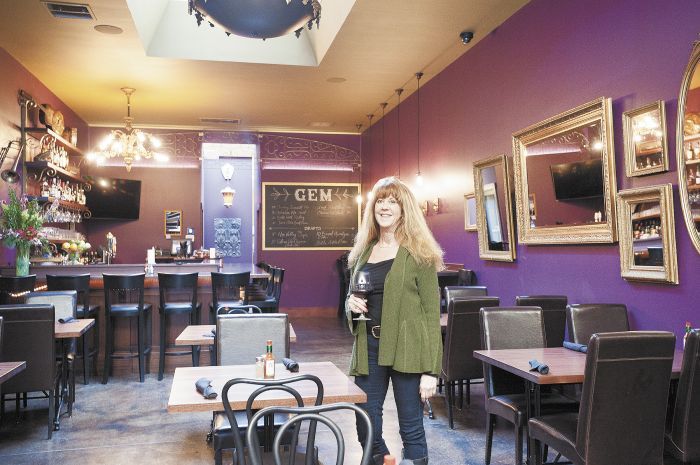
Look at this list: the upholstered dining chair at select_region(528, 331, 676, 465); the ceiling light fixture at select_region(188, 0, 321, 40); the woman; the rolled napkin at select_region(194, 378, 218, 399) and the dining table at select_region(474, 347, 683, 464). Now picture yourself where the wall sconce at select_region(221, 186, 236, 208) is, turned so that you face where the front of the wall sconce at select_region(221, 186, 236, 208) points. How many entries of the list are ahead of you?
5

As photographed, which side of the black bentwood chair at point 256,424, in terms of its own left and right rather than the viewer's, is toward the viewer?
back

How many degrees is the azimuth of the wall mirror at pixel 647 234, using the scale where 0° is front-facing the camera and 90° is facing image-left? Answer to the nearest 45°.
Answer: approximately 45°

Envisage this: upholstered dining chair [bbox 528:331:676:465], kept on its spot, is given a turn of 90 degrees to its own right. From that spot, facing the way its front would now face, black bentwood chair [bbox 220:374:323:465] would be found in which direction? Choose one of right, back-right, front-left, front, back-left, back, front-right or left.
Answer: back

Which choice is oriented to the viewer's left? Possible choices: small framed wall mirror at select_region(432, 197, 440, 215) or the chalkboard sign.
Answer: the small framed wall mirror

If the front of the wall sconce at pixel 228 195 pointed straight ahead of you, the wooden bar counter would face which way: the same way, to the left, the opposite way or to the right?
the same way

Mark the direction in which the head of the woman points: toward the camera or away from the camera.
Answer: toward the camera

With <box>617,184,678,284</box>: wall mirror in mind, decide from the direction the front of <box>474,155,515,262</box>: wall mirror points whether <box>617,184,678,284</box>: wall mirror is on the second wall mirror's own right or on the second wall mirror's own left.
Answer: on the second wall mirror's own left

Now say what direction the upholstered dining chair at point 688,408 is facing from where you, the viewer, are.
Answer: facing away from the viewer and to the left of the viewer

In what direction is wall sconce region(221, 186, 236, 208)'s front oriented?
toward the camera

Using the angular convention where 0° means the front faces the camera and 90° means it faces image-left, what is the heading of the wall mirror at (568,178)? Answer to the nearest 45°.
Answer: approximately 45°

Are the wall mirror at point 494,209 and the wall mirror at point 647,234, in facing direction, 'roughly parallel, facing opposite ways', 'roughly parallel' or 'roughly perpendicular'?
roughly parallel

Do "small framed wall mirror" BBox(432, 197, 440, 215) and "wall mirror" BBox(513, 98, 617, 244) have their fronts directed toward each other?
no

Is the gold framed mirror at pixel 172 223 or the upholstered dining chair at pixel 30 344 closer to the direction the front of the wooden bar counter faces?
the upholstered dining chair

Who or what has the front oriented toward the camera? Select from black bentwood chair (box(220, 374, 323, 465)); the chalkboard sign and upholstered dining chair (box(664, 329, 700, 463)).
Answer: the chalkboard sign

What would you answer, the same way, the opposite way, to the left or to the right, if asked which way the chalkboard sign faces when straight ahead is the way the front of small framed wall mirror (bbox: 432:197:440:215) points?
to the left

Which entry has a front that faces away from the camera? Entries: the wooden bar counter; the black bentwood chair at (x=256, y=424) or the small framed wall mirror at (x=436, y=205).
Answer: the black bentwood chair

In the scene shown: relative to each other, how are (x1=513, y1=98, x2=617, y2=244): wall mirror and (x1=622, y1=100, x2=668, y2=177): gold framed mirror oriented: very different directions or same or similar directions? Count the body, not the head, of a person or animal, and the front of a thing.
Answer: same or similar directions

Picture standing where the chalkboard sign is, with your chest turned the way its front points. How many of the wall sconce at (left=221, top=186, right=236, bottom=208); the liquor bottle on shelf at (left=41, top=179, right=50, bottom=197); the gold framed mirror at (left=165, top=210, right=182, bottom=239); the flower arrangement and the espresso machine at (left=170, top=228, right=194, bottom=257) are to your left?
0

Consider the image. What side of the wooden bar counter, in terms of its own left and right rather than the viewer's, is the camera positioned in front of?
front
